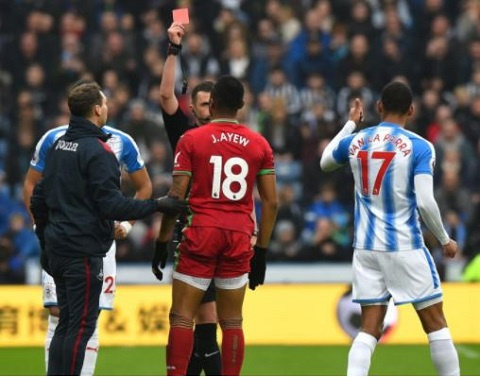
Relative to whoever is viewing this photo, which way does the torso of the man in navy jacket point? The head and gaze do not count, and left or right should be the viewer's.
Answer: facing away from the viewer and to the right of the viewer
